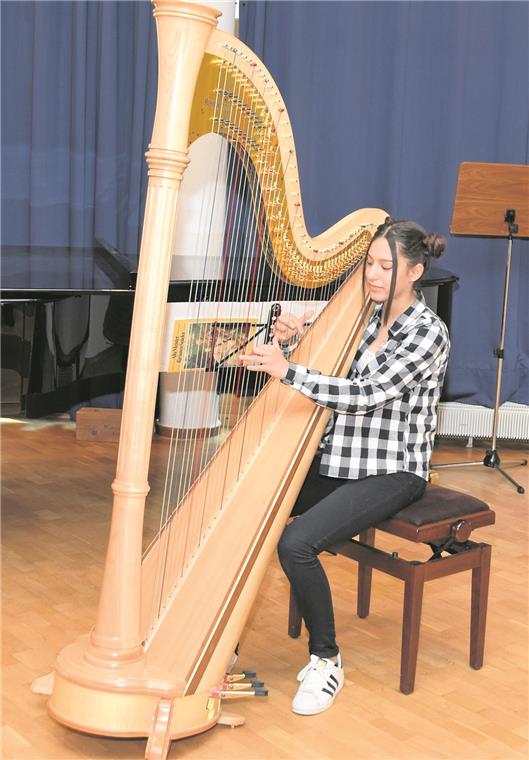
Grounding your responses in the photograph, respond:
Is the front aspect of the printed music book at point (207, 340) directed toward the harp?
yes

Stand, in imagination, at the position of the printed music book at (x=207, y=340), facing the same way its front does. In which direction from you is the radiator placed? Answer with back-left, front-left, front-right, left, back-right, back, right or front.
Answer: back-left

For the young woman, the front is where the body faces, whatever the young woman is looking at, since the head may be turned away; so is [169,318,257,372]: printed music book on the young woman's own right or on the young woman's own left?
on the young woman's own right

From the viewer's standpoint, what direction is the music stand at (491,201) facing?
away from the camera

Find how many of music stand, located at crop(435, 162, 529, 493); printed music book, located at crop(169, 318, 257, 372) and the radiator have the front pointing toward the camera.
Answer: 2

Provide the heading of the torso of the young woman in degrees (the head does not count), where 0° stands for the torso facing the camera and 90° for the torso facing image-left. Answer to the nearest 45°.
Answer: approximately 45°

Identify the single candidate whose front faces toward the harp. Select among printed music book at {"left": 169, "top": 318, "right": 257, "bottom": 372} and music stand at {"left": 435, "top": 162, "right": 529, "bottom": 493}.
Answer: the printed music book

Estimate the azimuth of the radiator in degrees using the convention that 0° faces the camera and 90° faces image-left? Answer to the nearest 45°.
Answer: approximately 0°

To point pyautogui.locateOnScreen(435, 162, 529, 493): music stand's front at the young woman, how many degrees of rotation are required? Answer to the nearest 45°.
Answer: approximately 180°

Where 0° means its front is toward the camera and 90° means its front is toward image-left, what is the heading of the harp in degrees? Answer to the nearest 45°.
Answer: approximately 45°
